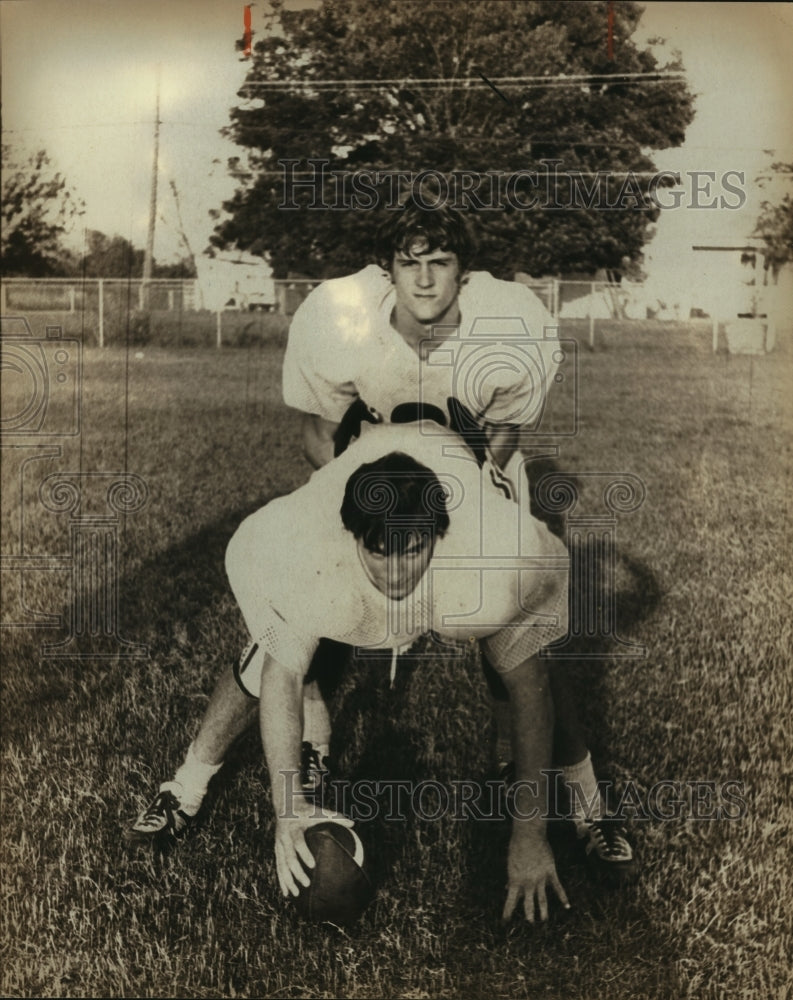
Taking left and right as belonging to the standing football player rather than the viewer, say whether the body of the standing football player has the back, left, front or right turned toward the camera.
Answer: front

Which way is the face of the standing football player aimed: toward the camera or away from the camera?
toward the camera

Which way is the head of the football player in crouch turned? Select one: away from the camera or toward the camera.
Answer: toward the camera
